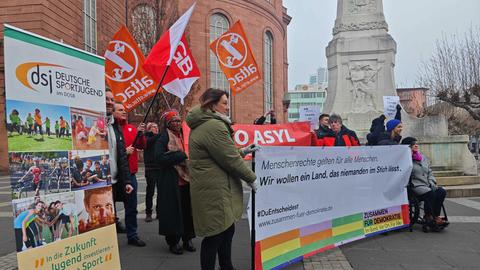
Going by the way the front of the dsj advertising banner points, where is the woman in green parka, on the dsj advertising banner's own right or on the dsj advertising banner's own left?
on the dsj advertising banner's own left

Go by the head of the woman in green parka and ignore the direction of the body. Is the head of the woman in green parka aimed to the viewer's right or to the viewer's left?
to the viewer's right

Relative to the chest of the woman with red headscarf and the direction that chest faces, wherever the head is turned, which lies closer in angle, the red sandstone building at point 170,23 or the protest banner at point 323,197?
the protest banner

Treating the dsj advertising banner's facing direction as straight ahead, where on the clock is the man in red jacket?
The man in red jacket is roughly at 8 o'clock from the dsj advertising banner.

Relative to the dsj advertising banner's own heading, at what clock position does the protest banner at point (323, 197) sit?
The protest banner is roughly at 10 o'clock from the dsj advertising banner.

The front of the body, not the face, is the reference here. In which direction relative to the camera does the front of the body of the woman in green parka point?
to the viewer's right

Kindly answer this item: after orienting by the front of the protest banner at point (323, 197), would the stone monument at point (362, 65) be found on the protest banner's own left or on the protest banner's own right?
on the protest banner's own left

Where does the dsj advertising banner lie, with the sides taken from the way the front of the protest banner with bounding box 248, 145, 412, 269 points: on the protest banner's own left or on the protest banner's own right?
on the protest banner's own right

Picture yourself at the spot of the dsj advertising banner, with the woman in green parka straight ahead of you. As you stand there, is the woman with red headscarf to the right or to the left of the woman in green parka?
left

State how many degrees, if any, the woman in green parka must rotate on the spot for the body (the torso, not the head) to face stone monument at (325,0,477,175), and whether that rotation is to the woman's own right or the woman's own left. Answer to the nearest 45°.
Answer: approximately 45° to the woman's own left
